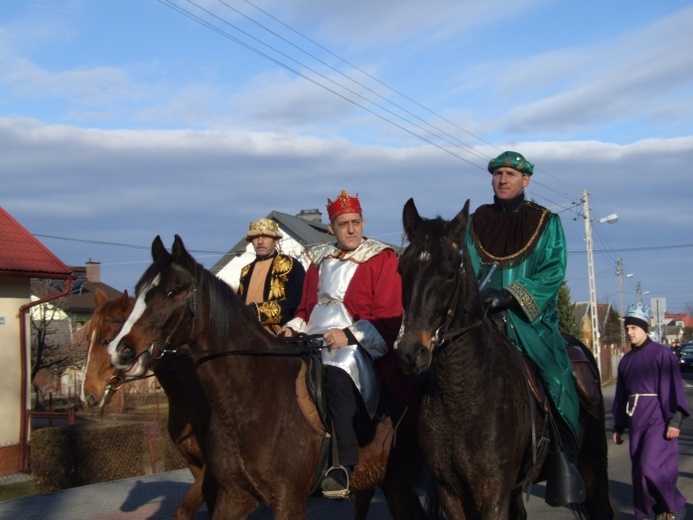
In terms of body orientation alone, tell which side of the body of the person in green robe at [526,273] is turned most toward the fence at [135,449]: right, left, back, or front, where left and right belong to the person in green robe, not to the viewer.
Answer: right

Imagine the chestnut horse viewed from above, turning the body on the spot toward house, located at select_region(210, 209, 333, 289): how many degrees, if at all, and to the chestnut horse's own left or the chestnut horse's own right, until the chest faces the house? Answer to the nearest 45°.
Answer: approximately 135° to the chestnut horse's own right

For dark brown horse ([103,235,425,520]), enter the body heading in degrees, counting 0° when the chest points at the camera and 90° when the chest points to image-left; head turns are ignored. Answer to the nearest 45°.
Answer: approximately 45°

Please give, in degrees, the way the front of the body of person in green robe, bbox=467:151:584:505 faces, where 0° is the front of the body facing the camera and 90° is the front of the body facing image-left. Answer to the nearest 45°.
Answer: approximately 45°

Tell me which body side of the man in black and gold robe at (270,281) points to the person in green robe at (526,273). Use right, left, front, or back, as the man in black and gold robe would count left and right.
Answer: left

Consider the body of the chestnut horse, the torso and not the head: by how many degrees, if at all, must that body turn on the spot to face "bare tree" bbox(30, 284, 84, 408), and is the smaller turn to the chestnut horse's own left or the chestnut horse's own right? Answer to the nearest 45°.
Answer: approximately 135° to the chestnut horse's own right

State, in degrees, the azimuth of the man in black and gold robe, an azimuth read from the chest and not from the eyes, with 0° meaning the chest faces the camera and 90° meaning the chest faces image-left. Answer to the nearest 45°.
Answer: approximately 45°

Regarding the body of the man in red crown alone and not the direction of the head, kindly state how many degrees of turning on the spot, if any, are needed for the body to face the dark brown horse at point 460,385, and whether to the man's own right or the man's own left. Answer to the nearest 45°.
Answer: approximately 90° to the man's own left

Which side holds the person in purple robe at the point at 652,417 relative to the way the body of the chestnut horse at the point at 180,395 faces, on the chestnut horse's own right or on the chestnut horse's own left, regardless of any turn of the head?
on the chestnut horse's own left

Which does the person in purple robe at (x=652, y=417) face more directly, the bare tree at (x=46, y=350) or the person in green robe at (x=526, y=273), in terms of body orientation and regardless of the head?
the person in green robe
